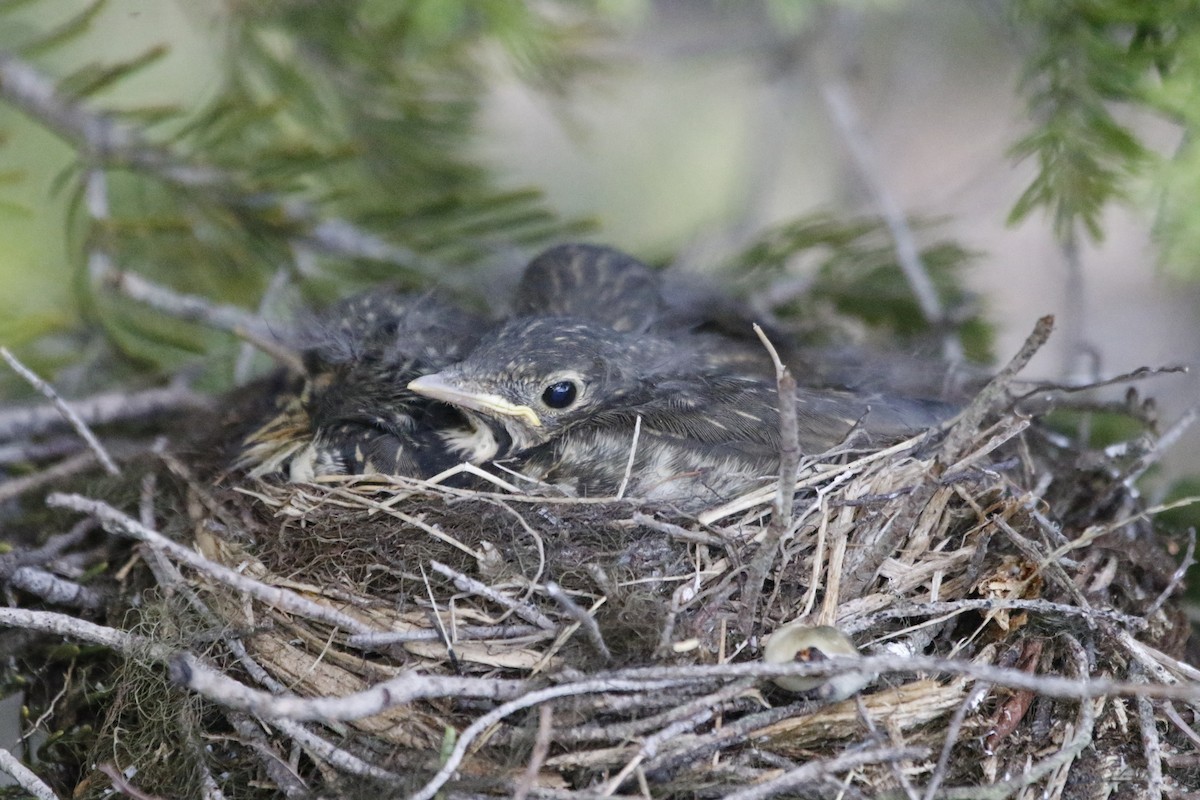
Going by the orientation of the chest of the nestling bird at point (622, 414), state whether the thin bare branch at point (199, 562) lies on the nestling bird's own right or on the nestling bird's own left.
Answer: on the nestling bird's own left

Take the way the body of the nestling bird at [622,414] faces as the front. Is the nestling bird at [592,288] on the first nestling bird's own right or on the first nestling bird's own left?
on the first nestling bird's own right

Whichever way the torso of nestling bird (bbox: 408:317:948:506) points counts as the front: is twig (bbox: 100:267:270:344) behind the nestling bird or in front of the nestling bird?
in front

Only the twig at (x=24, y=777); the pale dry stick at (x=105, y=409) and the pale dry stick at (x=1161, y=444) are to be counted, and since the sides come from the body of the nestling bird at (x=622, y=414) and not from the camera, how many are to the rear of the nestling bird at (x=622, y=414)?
1

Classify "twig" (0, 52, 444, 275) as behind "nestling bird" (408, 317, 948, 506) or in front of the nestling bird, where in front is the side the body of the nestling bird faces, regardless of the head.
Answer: in front

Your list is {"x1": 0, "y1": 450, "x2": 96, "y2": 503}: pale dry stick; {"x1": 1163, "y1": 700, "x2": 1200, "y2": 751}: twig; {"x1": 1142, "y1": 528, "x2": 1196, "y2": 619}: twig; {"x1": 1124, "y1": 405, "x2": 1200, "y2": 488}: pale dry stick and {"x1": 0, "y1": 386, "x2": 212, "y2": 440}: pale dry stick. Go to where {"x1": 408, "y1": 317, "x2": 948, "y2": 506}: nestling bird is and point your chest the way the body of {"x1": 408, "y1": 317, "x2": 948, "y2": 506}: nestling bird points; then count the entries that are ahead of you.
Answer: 2

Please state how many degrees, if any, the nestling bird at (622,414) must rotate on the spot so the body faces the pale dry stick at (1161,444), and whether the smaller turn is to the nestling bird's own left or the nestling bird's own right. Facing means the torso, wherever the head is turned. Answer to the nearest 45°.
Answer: approximately 180°

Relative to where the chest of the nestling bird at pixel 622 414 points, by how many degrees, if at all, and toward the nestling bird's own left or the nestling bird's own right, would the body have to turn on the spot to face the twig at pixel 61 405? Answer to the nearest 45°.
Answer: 0° — it already faces it

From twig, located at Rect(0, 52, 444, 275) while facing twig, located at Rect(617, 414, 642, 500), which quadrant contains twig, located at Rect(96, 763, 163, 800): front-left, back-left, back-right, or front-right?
front-right

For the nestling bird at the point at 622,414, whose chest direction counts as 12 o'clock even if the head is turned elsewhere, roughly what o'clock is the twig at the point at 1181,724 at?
The twig is roughly at 7 o'clock from the nestling bird.

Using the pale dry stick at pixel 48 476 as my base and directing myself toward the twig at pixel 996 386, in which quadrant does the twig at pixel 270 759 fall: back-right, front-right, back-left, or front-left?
front-right

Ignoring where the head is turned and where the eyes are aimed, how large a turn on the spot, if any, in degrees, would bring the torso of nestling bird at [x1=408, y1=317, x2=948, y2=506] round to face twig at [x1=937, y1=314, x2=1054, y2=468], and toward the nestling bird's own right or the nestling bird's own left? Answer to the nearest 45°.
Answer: approximately 135° to the nestling bird's own left

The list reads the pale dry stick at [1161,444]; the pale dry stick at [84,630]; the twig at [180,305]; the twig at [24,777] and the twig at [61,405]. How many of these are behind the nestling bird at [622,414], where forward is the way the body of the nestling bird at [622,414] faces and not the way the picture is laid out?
1

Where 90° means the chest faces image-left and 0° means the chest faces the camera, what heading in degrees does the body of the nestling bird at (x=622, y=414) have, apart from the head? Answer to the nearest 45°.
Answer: approximately 90°

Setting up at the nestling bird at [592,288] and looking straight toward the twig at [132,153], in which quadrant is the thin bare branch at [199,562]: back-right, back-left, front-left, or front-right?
front-left
